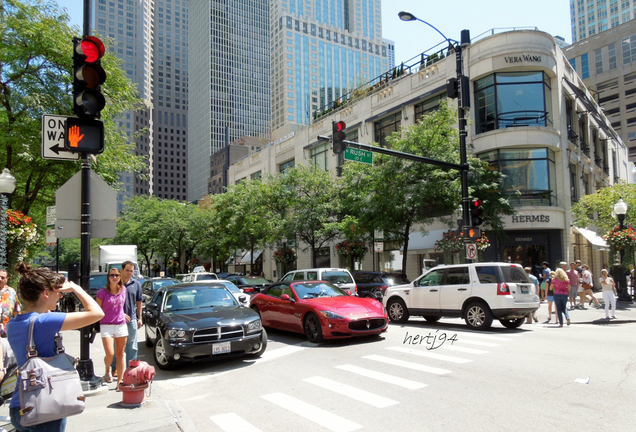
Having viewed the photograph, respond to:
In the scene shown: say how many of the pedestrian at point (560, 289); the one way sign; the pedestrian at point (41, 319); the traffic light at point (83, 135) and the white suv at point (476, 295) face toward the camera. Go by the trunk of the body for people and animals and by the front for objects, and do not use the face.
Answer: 2

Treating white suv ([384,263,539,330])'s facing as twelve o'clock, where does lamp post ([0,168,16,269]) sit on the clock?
The lamp post is roughly at 10 o'clock from the white suv.

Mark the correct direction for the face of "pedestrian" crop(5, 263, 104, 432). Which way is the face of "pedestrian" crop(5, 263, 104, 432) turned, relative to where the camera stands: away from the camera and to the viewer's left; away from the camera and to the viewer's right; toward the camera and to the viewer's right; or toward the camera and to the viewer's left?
away from the camera and to the viewer's right

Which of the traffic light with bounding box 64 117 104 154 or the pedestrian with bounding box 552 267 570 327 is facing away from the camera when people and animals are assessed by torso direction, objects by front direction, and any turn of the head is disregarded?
the pedestrian

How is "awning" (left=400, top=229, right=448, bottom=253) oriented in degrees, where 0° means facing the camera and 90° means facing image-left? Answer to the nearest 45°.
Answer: approximately 45°

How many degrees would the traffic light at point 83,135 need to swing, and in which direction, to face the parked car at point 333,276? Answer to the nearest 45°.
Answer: approximately 135° to its left

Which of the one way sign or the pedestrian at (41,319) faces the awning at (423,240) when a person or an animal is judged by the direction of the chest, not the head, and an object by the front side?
the pedestrian

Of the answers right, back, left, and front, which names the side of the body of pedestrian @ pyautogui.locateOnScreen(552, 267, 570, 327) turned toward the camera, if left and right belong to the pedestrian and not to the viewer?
back
